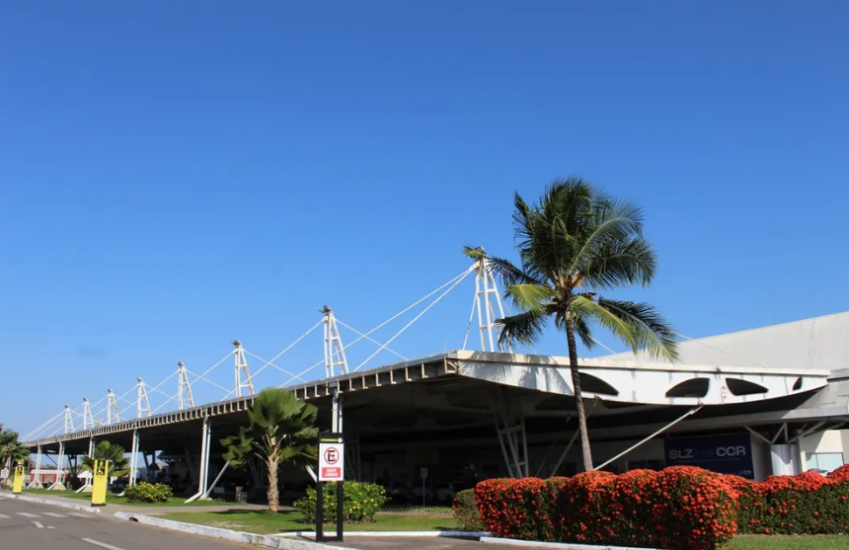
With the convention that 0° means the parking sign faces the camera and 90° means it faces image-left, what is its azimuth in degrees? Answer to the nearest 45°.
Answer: approximately 0°

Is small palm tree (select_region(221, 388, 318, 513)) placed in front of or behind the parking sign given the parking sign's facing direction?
behind

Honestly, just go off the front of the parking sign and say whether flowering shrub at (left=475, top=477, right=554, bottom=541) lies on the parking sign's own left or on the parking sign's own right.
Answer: on the parking sign's own left

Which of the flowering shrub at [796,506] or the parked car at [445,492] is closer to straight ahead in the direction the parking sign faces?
the flowering shrub

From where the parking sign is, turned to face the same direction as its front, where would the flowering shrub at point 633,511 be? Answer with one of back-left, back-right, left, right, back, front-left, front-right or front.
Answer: front-left

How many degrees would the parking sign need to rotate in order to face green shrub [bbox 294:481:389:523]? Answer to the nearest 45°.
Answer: approximately 180°

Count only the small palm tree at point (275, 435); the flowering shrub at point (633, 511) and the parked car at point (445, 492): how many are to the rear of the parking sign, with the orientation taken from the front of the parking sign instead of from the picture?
2

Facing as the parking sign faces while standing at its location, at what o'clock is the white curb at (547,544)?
The white curb is roughly at 10 o'clock from the parking sign.

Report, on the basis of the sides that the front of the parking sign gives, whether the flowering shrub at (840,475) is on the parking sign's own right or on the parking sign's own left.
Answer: on the parking sign's own left
